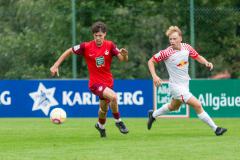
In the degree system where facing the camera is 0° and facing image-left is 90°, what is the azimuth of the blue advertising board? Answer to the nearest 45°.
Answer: approximately 0°
